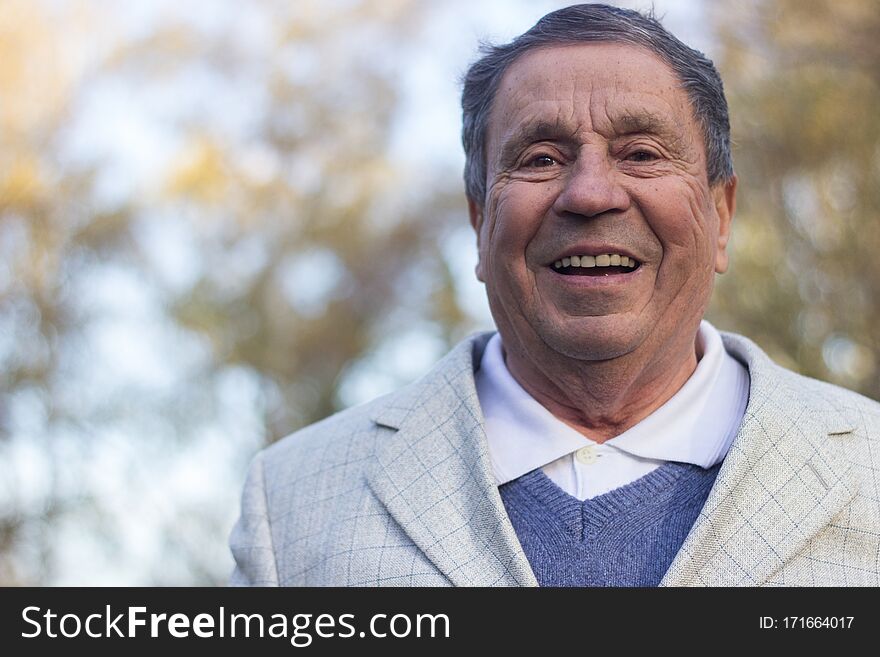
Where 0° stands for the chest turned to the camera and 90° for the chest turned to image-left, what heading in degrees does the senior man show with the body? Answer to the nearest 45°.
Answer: approximately 0°
